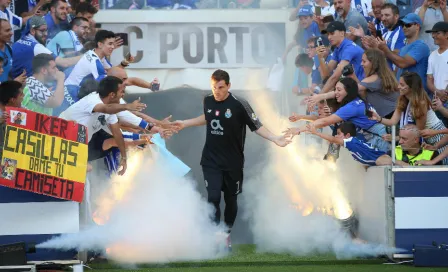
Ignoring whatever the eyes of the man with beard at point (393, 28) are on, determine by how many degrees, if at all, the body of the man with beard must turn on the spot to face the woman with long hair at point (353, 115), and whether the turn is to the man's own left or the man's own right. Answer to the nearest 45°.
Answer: approximately 45° to the man's own left

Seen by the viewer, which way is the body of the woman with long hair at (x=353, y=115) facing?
to the viewer's left

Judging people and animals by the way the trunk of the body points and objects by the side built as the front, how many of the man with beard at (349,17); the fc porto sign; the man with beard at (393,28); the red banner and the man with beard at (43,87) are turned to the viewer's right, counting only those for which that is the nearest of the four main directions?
1

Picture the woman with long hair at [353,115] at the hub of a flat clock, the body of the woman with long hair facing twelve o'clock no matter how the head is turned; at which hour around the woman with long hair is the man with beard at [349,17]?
The man with beard is roughly at 3 o'clock from the woman with long hair.

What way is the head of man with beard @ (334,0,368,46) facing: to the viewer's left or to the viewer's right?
to the viewer's left

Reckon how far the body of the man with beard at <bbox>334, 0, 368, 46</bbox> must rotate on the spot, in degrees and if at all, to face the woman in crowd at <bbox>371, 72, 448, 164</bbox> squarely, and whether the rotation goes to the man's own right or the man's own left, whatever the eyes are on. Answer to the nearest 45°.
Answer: approximately 45° to the man's own left

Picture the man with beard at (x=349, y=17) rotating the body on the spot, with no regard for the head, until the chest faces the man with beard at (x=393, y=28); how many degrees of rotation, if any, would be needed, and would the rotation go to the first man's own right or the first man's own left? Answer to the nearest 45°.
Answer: approximately 90° to the first man's own left

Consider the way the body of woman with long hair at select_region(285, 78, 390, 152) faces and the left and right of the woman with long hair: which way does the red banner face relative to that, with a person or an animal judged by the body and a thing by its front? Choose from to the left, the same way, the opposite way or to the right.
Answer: to the left

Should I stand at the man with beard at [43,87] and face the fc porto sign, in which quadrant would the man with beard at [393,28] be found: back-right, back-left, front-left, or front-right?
front-right

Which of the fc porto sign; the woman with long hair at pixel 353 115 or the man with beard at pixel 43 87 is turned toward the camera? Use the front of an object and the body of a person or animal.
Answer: the fc porto sign

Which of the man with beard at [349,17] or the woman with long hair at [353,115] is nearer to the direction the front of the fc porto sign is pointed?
the woman with long hair

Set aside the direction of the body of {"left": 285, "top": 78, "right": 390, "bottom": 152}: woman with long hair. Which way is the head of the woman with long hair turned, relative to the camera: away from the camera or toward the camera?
toward the camera

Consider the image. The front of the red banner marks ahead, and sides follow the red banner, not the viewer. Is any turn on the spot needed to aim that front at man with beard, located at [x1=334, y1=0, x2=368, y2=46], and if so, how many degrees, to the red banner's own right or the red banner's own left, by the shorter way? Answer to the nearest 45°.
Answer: approximately 135° to the red banner's own left

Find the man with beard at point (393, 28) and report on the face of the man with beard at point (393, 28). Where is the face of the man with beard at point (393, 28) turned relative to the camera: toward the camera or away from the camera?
toward the camera

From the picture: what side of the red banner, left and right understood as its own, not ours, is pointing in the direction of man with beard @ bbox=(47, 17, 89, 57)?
back

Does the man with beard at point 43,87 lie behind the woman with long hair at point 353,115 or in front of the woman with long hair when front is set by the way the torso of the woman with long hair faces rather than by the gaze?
in front

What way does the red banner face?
toward the camera

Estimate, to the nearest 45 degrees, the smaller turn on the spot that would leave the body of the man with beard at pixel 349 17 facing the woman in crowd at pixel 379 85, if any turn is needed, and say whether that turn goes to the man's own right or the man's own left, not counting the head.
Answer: approximately 45° to the man's own left

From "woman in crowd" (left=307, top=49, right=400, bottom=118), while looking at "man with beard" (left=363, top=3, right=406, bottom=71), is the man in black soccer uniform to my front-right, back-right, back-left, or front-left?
back-left

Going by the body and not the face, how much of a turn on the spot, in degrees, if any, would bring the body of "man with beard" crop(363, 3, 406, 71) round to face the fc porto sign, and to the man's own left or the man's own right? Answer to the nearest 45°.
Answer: approximately 45° to the man's own right

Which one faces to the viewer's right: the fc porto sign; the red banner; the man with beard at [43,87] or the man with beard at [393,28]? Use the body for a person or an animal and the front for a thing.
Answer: the man with beard at [43,87]
